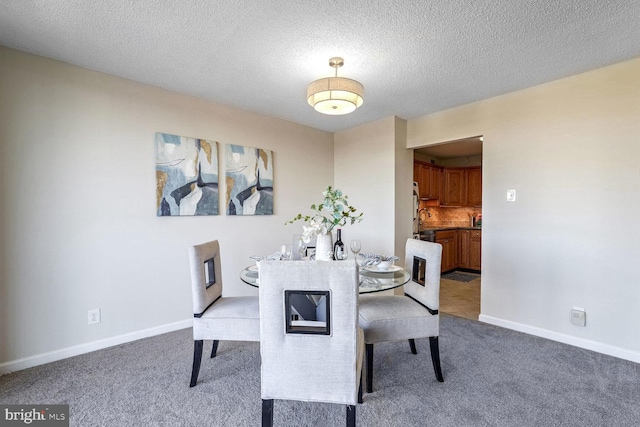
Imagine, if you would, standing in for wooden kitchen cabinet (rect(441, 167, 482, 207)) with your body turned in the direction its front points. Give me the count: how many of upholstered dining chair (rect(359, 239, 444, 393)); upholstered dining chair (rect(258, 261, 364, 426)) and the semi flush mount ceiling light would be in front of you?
3

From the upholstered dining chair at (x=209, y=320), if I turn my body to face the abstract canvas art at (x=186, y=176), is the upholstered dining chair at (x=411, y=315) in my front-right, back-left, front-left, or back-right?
back-right

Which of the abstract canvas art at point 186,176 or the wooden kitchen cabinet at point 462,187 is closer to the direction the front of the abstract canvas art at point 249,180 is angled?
the wooden kitchen cabinet

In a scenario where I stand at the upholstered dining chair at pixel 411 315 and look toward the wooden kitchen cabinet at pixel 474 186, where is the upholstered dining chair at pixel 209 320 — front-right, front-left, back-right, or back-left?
back-left

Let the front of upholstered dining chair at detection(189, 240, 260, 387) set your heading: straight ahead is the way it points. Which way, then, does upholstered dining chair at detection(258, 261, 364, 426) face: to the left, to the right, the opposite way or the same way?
to the left

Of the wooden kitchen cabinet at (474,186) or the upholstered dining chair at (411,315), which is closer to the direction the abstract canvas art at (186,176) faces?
the upholstered dining chair

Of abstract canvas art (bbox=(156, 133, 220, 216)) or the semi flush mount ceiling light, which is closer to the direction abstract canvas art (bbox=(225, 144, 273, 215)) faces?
the semi flush mount ceiling light

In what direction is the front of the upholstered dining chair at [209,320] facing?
to the viewer's right
